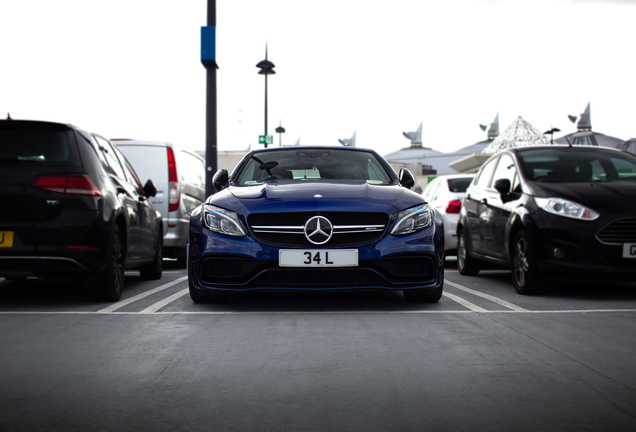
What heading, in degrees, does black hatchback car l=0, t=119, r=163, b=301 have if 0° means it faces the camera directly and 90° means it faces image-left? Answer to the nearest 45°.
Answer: approximately 225°

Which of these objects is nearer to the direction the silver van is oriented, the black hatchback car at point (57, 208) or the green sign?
the green sign

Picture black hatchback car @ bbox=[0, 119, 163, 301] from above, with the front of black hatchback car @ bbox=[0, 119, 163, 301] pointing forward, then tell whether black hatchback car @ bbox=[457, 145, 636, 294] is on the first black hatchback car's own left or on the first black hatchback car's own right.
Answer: on the first black hatchback car's own right

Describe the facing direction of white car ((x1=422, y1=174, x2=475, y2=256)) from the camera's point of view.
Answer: facing away from the viewer and to the left of the viewer

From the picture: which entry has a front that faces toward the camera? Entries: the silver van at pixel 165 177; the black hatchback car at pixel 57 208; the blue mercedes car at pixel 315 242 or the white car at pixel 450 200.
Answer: the blue mercedes car

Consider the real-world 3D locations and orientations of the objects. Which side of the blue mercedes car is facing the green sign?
back

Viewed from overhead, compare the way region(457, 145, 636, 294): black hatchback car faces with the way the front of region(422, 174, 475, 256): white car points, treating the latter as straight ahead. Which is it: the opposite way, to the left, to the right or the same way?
the opposite way

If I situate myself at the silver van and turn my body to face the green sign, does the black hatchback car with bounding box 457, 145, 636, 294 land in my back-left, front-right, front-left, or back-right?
back-right

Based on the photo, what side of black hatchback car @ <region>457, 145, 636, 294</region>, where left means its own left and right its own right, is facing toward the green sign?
back

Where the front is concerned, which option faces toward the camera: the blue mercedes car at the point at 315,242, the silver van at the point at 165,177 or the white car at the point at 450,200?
the blue mercedes car

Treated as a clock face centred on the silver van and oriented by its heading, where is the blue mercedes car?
The blue mercedes car is roughly at 4 o'clock from the silver van.

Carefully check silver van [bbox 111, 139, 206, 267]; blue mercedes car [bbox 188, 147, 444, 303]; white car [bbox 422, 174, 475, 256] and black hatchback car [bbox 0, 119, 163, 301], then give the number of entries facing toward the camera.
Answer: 1

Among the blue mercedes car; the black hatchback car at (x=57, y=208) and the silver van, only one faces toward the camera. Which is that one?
the blue mercedes car

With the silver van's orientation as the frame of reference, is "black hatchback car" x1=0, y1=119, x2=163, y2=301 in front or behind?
behind
